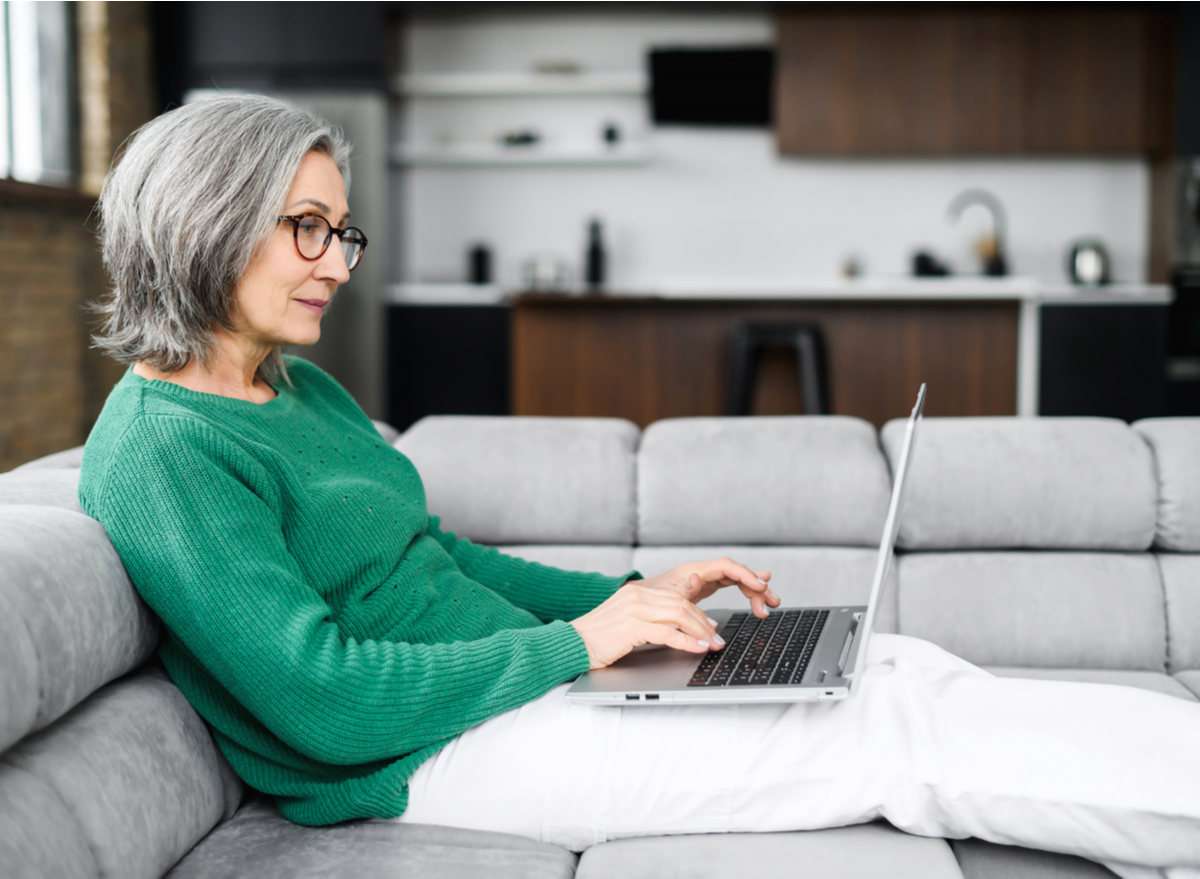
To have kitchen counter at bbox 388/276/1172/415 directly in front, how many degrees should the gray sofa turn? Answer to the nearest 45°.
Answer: approximately 180°

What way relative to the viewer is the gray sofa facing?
toward the camera

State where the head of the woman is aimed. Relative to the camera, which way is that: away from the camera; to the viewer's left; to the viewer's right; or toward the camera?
to the viewer's right

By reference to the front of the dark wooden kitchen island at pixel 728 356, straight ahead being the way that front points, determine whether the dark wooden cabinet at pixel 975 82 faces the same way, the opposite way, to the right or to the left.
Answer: the same way

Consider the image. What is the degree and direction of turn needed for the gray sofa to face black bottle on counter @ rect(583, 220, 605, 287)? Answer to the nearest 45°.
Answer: approximately 180°

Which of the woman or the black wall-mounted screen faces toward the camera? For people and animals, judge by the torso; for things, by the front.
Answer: the black wall-mounted screen

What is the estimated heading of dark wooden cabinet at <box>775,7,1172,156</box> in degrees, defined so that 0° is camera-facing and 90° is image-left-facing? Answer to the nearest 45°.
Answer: approximately 0°

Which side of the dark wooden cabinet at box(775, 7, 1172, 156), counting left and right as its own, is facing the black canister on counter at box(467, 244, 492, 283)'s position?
right

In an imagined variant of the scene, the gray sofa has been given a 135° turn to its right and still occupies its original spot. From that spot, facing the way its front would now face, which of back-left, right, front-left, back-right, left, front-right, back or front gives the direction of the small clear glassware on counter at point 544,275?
front-right

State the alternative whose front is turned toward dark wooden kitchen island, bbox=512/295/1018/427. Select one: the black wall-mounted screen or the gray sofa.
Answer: the black wall-mounted screen

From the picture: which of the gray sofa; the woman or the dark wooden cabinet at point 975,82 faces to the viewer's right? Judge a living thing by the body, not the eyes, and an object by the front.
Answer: the woman

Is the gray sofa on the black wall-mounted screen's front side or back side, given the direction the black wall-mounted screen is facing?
on the front side

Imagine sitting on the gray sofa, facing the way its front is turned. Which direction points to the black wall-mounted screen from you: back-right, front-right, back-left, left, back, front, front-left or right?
back

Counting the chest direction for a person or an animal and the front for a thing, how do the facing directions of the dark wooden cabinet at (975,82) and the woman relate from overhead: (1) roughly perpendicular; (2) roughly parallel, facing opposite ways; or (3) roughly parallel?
roughly perpendicular
